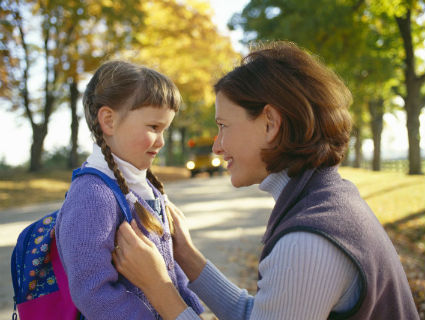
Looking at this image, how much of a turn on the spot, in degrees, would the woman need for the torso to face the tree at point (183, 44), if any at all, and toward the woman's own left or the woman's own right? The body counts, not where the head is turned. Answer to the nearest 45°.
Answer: approximately 90° to the woman's own right

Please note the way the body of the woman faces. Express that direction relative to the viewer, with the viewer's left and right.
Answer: facing to the left of the viewer

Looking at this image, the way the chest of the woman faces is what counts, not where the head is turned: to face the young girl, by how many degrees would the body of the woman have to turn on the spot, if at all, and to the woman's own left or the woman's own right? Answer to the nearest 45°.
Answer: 0° — they already face them

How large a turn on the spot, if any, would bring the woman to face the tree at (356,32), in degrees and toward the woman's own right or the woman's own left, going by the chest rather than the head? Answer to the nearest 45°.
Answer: approximately 90° to the woman's own right

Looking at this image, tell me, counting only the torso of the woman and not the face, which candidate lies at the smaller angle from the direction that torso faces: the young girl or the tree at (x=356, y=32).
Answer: the young girl
